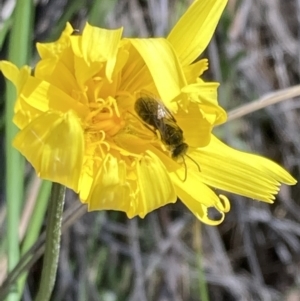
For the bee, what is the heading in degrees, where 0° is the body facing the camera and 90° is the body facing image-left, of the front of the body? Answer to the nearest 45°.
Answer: approximately 315°
